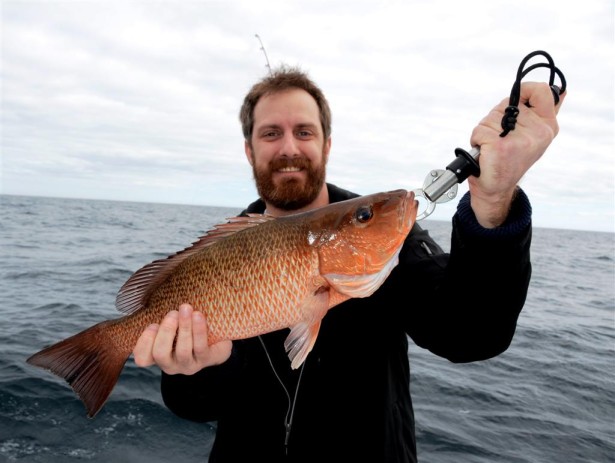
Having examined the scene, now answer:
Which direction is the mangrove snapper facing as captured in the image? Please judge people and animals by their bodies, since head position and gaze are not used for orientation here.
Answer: to the viewer's right
